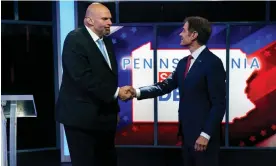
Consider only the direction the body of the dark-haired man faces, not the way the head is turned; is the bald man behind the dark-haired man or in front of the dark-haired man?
in front

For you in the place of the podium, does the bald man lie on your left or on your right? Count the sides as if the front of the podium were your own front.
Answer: on your left

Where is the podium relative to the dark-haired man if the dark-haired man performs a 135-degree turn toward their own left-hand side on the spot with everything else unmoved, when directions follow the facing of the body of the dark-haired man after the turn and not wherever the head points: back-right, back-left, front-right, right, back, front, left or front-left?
back

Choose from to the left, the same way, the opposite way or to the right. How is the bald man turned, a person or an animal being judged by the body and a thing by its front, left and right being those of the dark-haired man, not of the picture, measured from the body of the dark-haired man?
to the left

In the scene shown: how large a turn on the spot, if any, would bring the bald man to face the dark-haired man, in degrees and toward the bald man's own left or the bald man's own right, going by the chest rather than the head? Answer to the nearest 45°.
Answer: approximately 45° to the bald man's own left

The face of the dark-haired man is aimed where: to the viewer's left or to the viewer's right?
to the viewer's left

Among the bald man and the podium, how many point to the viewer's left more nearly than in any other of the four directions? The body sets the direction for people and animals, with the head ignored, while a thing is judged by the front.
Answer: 0
